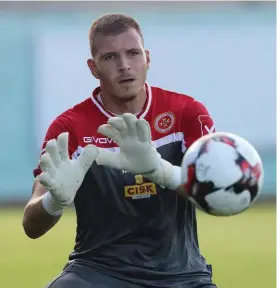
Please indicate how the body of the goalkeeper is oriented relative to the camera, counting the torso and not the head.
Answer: toward the camera
